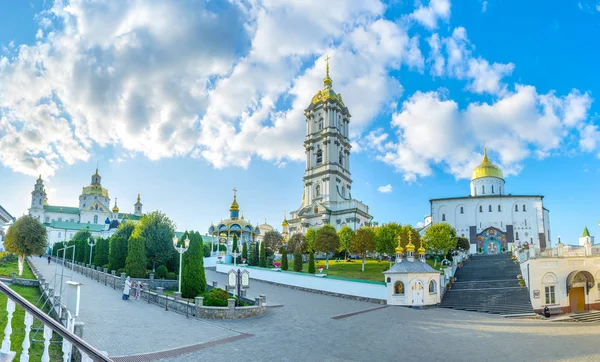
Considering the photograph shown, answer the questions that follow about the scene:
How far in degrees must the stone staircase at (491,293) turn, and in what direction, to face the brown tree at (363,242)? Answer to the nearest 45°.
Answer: approximately 135° to its right

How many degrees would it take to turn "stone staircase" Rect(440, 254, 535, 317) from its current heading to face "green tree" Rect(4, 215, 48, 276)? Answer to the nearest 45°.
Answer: approximately 90° to its right

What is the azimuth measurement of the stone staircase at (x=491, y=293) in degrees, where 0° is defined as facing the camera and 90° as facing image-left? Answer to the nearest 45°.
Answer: approximately 0°

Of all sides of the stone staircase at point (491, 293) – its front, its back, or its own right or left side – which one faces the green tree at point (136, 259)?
right

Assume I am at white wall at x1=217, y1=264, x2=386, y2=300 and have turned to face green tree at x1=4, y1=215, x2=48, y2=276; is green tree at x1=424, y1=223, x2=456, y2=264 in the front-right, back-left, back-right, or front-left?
back-right

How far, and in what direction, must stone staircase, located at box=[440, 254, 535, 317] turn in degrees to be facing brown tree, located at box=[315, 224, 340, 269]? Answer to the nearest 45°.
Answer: approximately 135° to its right

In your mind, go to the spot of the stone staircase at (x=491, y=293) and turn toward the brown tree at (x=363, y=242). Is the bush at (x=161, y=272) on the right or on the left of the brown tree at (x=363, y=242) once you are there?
left

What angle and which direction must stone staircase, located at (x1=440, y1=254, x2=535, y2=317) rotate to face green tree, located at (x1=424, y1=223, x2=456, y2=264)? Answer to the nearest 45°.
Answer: approximately 180°

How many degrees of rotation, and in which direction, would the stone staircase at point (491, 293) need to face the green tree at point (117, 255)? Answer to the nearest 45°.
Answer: approximately 90° to its right

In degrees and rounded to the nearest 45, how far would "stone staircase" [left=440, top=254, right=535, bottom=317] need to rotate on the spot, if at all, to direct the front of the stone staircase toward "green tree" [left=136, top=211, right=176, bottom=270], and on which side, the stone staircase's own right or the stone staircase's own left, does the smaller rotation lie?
approximately 90° to the stone staircase's own right
